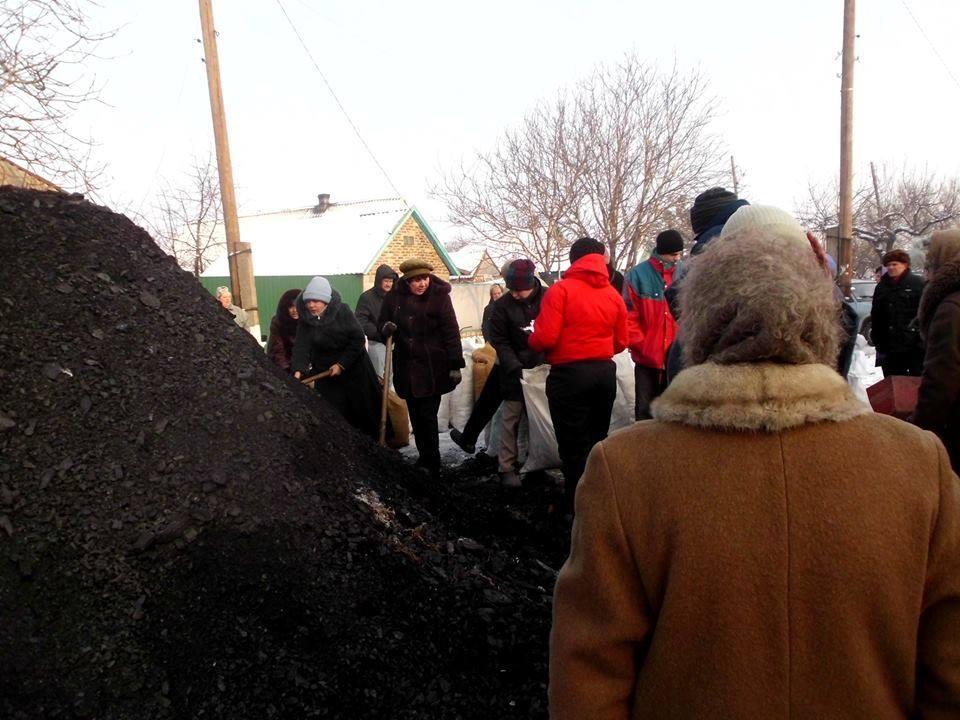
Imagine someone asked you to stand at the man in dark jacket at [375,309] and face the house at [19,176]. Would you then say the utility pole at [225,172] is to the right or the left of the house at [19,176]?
right

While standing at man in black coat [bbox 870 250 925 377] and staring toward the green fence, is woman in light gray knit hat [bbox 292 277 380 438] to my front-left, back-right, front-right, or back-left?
front-left

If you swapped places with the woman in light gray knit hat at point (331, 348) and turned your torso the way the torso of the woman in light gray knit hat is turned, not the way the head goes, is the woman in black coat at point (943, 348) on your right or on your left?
on your left

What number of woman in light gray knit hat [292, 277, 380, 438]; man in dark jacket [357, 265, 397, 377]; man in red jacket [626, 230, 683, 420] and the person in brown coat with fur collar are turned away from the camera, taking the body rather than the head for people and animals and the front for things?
1

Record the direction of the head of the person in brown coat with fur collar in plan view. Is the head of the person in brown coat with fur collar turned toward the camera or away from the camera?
away from the camera

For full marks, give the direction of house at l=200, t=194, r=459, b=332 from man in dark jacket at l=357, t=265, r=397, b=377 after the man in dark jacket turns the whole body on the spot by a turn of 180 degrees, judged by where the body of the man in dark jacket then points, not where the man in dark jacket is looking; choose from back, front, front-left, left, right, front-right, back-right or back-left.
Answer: front-right

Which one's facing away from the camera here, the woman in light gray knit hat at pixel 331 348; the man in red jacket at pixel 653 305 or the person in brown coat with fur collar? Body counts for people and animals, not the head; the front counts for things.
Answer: the person in brown coat with fur collar

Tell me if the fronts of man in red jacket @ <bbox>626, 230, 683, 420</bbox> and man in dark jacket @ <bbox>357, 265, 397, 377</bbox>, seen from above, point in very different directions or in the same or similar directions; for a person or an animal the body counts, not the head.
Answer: same or similar directions

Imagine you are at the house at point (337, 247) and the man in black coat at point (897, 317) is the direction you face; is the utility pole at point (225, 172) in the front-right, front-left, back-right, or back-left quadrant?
front-right

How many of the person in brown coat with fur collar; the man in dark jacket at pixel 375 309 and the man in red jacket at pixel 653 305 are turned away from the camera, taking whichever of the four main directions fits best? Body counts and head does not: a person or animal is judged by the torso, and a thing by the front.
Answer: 1

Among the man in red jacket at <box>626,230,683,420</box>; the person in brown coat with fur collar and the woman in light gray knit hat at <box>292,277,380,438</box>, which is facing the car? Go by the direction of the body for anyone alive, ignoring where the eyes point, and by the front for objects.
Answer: the person in brown coat with fur collar

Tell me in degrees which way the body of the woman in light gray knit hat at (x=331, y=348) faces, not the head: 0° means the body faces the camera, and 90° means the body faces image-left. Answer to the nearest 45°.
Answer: approximately 45°

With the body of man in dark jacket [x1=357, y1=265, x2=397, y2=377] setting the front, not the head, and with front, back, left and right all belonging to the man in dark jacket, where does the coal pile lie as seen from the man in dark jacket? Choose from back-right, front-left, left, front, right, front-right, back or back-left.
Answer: front-right

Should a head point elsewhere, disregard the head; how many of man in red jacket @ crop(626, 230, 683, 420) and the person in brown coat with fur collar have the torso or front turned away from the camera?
1

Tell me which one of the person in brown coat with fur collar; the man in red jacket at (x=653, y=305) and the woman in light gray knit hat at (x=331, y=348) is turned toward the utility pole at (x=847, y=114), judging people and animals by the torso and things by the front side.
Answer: the person in brown coat with fur collar

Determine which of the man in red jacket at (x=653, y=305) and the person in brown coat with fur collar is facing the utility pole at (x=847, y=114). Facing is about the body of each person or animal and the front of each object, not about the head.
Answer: the person in brown coat with fur collar

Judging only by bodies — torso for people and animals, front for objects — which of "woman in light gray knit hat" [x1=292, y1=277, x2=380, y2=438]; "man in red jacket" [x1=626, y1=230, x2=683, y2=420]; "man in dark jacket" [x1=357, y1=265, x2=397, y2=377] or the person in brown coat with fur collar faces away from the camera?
the person in brown coat with fur collar

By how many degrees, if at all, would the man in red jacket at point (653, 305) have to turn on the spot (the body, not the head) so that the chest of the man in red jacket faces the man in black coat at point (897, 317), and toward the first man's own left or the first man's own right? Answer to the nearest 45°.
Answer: approximately 90° to the first man's own left

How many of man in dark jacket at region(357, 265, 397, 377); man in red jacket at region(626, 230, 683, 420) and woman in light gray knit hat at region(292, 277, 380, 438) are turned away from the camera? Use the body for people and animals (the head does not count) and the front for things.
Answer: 0

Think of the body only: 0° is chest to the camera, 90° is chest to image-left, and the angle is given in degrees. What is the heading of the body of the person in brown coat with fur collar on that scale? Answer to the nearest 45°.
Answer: approximately 180°
